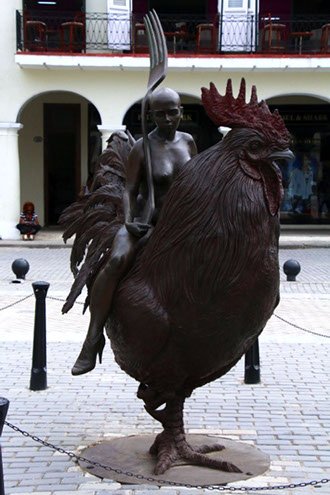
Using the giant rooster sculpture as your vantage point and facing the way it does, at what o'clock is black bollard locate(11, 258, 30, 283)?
The black bollard is roughly at 7 o'clock from the giant rooster sculpture.

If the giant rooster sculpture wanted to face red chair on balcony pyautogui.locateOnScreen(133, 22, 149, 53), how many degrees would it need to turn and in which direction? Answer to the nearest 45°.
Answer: approximately 135° to its left

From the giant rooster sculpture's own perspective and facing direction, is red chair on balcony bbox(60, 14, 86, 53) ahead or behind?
behind

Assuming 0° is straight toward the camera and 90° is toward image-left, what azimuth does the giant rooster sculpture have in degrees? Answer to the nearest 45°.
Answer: approximately 315°

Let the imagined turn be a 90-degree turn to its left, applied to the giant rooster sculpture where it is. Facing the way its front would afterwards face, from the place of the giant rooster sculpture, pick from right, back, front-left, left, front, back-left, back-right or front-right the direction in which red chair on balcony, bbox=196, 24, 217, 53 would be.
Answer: front-left

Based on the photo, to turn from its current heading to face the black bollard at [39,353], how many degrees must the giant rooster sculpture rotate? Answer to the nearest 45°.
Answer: approximately 180°

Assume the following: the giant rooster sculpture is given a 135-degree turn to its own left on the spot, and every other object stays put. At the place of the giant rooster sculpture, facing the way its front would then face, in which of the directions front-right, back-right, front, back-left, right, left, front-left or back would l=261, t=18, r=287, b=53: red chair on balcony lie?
front

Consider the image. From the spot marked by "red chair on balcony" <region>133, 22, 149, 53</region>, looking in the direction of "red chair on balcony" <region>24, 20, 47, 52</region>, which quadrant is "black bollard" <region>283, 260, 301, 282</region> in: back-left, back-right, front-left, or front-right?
back-left
